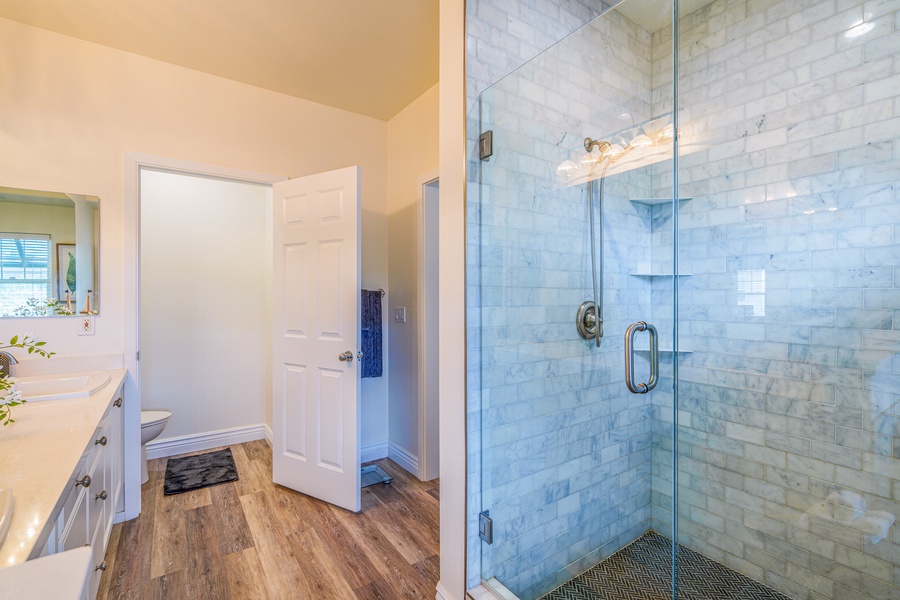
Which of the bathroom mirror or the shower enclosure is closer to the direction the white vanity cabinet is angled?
the shower enclosure

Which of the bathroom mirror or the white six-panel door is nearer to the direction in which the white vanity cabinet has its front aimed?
the white six-panel door

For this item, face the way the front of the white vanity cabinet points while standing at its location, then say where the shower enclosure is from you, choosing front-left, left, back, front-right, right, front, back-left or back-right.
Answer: front-right

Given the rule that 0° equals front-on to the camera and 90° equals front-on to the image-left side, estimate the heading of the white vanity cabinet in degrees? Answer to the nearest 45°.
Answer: approximately 270°

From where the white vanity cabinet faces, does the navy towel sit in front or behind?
in front

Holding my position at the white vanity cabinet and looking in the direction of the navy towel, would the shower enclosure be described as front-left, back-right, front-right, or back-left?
front-right

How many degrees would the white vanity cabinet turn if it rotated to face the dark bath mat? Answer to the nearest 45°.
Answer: approximately 45° to its left

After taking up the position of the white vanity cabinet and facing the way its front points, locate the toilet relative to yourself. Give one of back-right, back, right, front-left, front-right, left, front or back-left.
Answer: left
